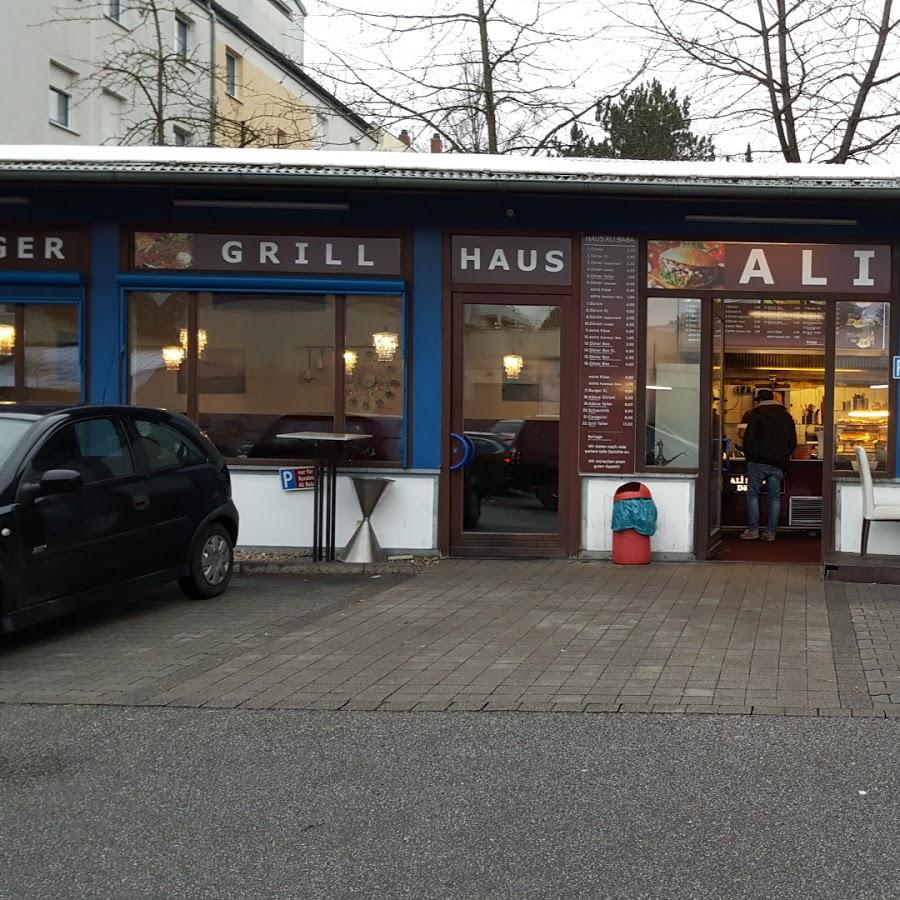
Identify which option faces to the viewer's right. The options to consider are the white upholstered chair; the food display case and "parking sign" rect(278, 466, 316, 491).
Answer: the white upholstered chair

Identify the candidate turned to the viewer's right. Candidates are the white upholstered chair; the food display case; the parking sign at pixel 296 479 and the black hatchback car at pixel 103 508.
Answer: the white upholstered chair

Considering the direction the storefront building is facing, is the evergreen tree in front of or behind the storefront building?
behind

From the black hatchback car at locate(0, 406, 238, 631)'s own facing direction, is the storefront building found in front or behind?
behind

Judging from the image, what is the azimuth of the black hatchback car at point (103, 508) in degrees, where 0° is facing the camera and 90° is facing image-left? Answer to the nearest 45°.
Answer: approximately 45°

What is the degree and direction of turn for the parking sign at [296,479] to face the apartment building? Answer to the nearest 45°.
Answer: approximately 180°

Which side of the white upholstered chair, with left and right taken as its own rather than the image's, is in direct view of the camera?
right

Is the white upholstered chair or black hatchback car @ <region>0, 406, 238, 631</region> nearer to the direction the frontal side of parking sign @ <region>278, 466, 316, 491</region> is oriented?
the black hatchback car

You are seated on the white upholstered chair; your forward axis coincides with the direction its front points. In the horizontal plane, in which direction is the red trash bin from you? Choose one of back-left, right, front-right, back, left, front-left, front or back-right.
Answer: back

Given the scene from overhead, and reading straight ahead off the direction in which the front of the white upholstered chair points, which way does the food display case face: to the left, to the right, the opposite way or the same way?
to the right

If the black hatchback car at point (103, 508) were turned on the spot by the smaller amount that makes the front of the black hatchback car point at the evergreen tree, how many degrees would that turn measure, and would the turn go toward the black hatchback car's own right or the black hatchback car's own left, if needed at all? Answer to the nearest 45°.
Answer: approximately 180°
